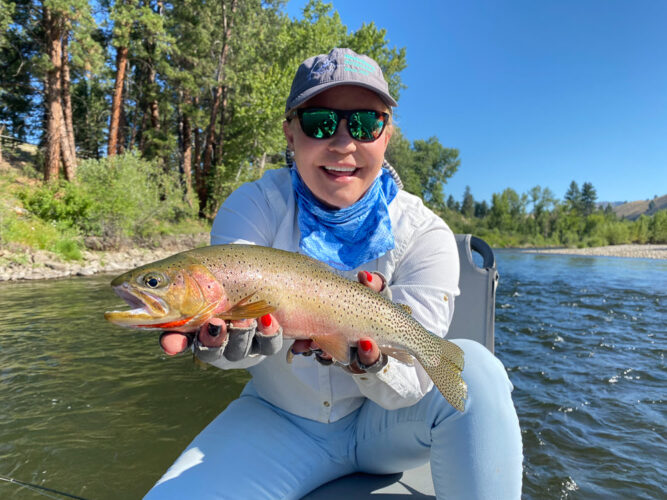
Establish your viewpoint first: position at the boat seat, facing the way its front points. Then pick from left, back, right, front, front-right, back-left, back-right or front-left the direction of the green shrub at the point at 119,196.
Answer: right

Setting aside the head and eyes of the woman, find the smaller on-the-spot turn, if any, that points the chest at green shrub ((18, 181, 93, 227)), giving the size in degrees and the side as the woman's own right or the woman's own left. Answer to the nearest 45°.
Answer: approximately 135° to the woman's own right

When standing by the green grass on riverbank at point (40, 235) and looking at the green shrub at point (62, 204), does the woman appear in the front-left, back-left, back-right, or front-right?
back-right

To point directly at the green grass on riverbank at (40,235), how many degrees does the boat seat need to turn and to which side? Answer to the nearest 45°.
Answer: approximately 90° to its right

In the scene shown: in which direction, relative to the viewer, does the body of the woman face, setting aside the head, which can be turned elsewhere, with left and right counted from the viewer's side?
facing the viewer

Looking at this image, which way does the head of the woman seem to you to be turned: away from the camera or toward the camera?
toward the camera

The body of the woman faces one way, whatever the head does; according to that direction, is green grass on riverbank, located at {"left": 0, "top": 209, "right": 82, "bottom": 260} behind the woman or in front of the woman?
behind

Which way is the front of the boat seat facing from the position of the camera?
facing the viewer and to the left of the viewer

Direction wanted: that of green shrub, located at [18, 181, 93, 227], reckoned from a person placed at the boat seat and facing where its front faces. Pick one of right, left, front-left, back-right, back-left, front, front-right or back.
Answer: right
